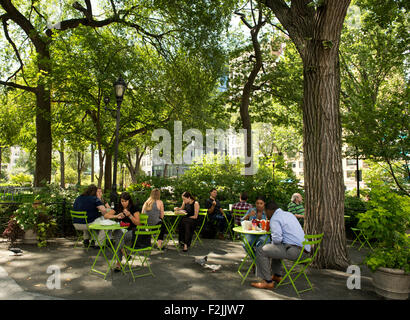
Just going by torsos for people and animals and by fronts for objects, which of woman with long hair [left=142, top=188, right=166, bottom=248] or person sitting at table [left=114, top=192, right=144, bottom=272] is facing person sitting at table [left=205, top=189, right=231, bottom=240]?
the woman with long hair

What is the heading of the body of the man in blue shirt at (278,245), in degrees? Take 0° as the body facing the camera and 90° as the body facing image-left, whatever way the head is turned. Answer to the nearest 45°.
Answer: approximately 90°

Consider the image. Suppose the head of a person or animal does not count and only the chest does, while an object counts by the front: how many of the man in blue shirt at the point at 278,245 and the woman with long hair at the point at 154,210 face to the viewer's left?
1

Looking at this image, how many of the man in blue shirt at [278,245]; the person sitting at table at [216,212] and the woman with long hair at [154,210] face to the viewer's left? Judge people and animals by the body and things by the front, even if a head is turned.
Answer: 1

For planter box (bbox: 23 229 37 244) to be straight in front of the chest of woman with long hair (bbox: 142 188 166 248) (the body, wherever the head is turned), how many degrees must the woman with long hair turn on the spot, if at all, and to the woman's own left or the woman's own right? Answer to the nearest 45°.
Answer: approximately 135° to the woman's own left

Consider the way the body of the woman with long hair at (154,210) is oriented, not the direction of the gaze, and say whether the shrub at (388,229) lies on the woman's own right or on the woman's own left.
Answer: on the woman's own right

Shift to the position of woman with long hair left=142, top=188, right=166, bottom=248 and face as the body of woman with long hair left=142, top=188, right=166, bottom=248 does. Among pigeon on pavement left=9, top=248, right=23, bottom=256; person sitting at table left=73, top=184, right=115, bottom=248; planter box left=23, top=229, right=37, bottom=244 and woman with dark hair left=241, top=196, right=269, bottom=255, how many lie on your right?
1

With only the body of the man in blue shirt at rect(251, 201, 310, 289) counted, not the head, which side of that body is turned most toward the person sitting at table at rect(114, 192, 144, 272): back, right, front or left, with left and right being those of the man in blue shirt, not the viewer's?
front

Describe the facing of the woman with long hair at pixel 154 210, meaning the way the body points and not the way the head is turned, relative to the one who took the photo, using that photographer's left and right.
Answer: facing away from the viewer and to the right of the viewer

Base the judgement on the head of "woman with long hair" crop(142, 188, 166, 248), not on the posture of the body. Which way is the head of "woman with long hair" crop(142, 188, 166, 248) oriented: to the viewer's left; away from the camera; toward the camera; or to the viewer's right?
away from the camera

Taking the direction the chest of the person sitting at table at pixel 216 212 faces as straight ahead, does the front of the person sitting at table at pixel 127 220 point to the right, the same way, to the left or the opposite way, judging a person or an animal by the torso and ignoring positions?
to the right

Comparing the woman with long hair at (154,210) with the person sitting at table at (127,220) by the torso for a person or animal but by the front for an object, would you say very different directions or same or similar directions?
very different directions

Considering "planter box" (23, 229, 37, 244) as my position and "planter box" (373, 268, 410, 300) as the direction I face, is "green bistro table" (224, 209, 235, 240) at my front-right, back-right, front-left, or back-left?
front-left

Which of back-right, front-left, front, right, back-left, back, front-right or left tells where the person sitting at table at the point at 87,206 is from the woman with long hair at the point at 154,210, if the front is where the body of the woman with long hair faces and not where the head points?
back-left

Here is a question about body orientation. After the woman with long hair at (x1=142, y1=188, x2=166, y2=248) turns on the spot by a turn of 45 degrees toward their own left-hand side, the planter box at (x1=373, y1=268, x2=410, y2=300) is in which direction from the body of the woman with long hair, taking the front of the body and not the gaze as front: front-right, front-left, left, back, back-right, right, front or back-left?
back-right

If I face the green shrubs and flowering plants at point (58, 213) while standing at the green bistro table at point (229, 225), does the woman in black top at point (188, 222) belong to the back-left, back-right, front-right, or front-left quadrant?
front-left
